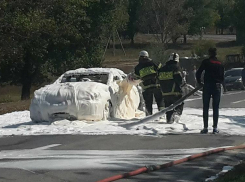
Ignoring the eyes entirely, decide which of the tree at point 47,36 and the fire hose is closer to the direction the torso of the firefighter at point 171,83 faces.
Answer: the tree

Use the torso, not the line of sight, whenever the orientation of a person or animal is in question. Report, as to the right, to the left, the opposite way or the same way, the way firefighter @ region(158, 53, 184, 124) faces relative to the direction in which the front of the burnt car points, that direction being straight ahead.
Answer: the opposite way
